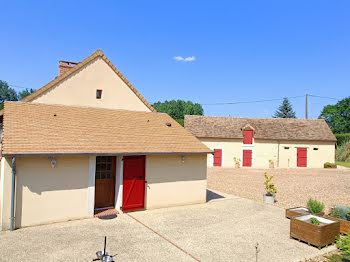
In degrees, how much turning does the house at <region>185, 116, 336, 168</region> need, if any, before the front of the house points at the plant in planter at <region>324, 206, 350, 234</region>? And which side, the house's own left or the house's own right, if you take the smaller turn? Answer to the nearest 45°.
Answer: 0° — it already faces it

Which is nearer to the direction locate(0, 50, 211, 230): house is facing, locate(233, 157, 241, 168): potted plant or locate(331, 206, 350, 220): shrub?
the shrub

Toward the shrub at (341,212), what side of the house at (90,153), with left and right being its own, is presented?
left

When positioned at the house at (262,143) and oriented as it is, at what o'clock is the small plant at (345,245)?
The small plant is roughly at 12 o'clock from the house.

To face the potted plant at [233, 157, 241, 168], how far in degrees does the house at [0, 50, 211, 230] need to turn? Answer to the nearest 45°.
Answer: approximately 135° to its left

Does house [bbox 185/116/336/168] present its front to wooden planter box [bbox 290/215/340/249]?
yes

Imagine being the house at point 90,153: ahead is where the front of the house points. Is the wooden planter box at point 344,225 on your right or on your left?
on your left

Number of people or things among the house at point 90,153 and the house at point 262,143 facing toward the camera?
2

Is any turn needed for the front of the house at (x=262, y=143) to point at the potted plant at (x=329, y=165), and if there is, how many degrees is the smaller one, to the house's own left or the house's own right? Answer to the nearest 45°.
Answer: approximately 90° to the house's own left

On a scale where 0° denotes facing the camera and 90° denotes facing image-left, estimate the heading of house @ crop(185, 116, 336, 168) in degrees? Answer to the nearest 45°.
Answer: approximately 0°

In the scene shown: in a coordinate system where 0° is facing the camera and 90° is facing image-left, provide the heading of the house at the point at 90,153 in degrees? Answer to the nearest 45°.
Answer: approximately 0°

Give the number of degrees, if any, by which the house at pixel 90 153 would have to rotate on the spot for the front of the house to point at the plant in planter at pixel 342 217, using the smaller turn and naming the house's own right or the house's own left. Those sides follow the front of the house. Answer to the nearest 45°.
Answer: approximately 45° to the house's own left
